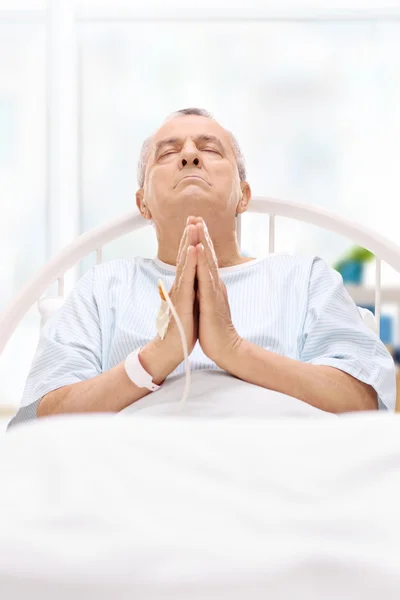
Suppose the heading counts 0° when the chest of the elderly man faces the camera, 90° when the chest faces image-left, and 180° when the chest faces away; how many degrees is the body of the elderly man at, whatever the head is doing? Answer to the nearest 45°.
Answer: approximately 0°

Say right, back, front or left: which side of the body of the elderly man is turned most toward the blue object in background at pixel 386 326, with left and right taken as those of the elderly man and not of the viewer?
back

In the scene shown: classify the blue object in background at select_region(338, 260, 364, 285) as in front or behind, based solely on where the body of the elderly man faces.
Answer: behind
